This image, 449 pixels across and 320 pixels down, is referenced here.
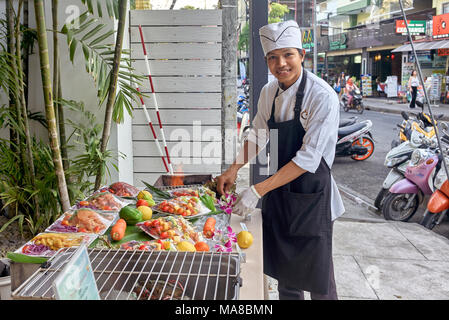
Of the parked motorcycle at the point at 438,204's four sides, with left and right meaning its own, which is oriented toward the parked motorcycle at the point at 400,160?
right

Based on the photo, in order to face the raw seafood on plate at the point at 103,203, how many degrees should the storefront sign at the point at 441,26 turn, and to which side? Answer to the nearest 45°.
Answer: approximately 45° to its left

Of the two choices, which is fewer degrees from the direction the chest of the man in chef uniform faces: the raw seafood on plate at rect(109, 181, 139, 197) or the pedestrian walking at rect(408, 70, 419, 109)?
the raw seafood on plate

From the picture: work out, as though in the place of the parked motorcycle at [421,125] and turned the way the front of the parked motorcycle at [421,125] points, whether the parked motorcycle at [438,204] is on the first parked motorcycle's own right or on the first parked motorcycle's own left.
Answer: on the first parked motorcycle's own left

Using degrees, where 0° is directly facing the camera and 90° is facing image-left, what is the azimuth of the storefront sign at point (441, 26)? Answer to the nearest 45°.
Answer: approximately 45°

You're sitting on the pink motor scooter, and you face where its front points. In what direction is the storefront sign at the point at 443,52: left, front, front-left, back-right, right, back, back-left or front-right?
back-right

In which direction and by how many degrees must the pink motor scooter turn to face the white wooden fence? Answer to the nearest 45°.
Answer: approximately 45° to its right
